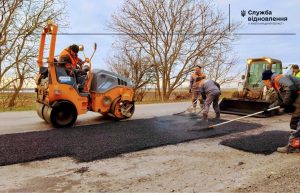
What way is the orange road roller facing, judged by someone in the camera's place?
facing away from the viewer and to the right of the viewer

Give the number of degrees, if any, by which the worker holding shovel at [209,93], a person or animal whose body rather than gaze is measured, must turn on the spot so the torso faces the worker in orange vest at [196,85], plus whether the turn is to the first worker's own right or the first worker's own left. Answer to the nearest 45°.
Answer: approximately 45° to the first worker's own right

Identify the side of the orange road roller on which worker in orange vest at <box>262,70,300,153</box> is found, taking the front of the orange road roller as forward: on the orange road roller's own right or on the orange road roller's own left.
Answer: on the orange road roller's own right

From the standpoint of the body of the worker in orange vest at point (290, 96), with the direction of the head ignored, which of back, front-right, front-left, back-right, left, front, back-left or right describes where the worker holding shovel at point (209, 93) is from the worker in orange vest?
front-right

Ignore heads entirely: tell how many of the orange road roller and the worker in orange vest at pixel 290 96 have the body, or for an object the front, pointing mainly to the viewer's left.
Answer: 1

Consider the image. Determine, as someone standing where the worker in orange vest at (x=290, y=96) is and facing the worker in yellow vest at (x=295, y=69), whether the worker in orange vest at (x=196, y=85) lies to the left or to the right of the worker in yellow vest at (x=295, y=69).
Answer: left

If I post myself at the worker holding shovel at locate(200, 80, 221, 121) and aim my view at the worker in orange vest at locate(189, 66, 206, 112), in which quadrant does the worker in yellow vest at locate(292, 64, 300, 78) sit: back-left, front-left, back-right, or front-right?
front-right

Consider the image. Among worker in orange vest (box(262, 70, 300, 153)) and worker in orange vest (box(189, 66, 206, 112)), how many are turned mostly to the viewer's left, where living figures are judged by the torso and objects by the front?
1

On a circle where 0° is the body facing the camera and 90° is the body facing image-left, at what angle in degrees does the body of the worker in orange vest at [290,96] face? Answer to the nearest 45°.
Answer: approximately 90°

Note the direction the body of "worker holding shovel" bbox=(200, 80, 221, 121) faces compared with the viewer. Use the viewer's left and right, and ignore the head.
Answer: facing away from the viewer and to the left of the viewer

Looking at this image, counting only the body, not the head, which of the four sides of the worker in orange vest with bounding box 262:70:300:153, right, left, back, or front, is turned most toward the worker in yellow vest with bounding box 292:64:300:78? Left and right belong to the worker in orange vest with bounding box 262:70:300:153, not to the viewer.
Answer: right
